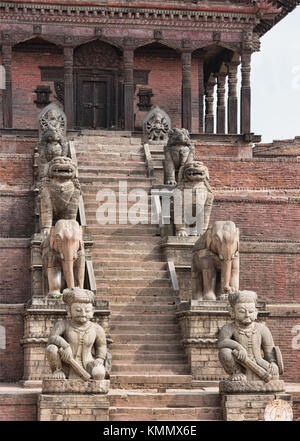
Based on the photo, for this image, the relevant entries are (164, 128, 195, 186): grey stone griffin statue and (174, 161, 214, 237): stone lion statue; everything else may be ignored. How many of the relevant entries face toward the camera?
2

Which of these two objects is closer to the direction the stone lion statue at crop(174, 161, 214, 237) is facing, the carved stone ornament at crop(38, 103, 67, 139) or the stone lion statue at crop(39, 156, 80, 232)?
the stone lion statue

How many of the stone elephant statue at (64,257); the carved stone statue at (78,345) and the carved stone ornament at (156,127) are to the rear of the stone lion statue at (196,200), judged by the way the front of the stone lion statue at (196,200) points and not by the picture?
1

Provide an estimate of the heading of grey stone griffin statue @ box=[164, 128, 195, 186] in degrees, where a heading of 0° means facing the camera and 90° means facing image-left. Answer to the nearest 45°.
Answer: approximately 0°

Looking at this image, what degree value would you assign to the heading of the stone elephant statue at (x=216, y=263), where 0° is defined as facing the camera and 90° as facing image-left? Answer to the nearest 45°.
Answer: approximately 315°

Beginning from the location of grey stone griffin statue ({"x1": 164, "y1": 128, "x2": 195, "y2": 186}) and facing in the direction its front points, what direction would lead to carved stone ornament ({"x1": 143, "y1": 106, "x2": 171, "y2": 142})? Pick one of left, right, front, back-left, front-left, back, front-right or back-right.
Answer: back

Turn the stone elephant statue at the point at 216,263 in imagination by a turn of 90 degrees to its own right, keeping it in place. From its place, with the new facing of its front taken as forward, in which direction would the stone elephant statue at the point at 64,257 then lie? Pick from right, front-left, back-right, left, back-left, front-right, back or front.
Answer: front-right
